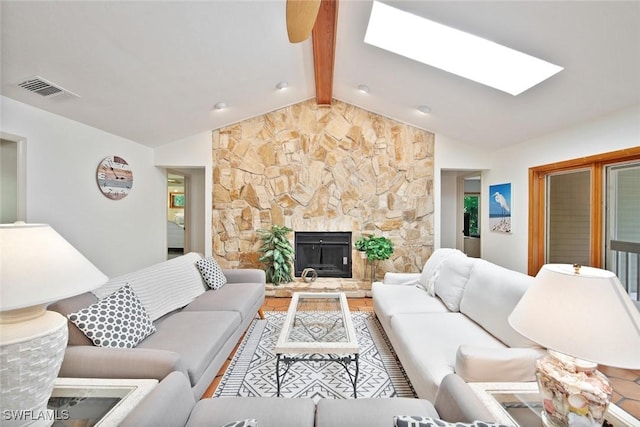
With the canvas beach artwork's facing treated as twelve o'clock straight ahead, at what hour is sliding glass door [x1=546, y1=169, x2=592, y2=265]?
The sliding glass door is roughly at 9 o'clock from the canvas beach artwork.

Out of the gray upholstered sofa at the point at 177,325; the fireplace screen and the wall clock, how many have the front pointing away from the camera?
0

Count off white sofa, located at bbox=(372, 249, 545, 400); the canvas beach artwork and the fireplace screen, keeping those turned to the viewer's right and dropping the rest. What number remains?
0

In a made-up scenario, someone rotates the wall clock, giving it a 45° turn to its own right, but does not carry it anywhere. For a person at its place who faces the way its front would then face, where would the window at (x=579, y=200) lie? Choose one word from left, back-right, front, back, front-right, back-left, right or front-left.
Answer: front-left

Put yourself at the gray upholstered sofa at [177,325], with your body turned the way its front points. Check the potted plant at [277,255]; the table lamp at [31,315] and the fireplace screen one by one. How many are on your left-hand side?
2

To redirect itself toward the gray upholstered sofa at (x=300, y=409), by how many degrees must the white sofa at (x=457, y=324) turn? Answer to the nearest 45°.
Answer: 0° — it already faces it

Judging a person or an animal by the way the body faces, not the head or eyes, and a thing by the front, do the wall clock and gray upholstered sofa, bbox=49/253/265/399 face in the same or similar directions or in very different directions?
same or similar directions

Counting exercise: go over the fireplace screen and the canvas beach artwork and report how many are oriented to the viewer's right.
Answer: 0

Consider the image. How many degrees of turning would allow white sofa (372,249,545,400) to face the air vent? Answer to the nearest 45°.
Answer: approximately 45° to its right

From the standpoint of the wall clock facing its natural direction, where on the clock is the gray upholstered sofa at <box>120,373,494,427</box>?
The gray upholstered sofa is roughly at 1 o'clock from the wall clock.

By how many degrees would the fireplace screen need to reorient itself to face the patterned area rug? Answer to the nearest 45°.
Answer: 0° — it already faces it

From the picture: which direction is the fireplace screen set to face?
toward the camera

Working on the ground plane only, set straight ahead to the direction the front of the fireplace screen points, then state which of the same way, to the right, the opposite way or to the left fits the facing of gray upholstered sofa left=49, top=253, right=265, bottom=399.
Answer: to the left

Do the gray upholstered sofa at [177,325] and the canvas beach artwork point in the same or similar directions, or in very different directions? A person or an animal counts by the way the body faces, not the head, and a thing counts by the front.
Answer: very different directions

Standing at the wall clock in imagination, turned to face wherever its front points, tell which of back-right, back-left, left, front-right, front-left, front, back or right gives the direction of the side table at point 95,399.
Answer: front-right

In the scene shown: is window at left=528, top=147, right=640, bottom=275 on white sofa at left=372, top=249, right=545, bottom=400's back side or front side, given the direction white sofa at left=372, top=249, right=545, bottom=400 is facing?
on the back side

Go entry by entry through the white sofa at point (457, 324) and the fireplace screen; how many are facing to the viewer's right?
0

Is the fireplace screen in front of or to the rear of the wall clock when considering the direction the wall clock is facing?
in front

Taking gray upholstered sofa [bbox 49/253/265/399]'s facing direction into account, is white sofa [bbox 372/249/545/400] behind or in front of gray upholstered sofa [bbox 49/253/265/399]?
in front

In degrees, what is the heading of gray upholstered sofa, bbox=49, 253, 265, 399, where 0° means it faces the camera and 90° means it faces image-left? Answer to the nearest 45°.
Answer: approximately 315°

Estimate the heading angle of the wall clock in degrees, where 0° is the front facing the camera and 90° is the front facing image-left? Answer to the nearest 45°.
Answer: approximately 315°

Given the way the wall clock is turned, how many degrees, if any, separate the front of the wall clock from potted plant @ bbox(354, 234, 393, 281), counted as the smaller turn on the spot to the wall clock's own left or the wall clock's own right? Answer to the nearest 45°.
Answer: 0° — it already faces it

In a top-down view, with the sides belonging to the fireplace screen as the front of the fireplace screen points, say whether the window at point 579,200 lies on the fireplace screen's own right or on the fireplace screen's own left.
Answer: on the fireplace screen's own left
